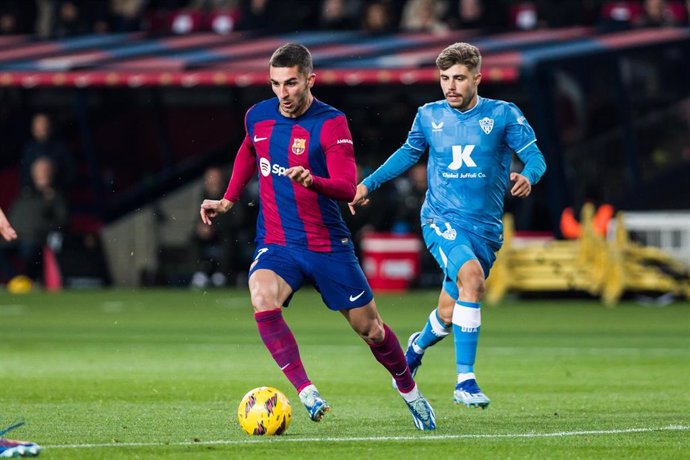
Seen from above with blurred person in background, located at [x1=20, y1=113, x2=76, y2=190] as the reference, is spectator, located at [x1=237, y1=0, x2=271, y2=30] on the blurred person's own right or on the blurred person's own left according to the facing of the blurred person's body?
on the blurred person's own left

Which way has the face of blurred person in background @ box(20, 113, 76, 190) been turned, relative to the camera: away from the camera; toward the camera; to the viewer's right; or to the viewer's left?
toward the camera

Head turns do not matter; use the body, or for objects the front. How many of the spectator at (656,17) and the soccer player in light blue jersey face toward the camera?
2

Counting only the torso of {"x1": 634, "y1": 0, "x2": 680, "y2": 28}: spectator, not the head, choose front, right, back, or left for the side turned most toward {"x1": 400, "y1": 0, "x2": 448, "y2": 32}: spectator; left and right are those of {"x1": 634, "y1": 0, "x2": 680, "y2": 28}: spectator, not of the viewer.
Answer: right

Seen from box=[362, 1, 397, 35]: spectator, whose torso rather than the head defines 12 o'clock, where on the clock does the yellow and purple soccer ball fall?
The yellow and purple soccer ball is roughly at 12 o'clock from the spectator.

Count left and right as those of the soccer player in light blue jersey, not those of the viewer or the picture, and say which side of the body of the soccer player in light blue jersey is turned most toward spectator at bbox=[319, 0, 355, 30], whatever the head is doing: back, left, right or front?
back

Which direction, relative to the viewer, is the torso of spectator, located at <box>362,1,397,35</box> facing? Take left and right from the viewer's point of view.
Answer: facing the viewer

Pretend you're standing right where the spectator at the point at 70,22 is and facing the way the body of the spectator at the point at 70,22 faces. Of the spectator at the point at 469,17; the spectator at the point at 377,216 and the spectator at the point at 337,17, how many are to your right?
0

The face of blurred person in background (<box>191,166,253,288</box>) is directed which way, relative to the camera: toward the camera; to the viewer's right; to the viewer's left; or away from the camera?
toward the camera

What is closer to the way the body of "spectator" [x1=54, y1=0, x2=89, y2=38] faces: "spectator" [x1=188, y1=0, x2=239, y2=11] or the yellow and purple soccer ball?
the yellow and purple soccer ball

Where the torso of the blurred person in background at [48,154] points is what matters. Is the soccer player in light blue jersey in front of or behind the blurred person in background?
in front

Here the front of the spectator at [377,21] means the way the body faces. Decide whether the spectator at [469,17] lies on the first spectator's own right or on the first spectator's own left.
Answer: on the first spectator's own left

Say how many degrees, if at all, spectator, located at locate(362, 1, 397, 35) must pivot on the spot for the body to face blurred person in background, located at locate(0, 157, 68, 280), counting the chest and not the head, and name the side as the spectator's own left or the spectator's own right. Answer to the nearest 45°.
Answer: approximately 90° to the spectator's own right

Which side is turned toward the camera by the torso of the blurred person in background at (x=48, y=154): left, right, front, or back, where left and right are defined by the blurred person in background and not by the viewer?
front

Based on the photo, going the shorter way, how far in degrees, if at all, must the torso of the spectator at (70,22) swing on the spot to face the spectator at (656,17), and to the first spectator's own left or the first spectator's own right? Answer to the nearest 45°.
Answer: approximately 45° to the first spectator's own left
